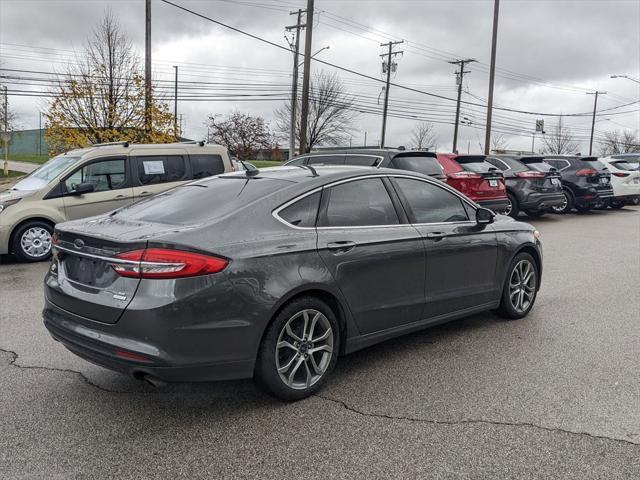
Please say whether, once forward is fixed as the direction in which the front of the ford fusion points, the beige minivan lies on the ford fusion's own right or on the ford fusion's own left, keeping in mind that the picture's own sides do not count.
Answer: on the ford fusion's own left

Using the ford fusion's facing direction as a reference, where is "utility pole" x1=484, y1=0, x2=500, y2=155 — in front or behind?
in front

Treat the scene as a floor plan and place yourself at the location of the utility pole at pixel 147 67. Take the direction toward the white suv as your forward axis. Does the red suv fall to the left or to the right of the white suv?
right

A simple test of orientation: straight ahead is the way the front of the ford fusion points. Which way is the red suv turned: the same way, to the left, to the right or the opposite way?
to the left

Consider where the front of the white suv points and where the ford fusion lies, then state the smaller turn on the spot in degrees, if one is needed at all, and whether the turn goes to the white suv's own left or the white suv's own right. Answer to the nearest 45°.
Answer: approximately 135° to the white suv's own left

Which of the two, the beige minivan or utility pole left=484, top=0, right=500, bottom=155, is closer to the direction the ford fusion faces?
the utility pole

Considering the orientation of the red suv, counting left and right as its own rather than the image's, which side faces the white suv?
right

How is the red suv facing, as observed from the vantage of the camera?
facing away from the viewer and to the left of the viewer

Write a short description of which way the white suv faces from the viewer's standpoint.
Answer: facing away from the viewer and to the left of the viewer

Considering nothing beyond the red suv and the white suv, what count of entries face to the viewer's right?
0

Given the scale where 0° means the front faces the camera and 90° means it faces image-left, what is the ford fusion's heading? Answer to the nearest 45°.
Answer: approximately 225°

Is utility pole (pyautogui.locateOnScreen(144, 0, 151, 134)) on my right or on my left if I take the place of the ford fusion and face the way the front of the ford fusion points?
on my left

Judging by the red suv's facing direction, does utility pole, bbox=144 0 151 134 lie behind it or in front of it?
in front

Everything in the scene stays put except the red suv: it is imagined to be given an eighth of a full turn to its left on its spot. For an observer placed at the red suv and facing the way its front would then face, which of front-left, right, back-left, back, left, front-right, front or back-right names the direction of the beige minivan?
front-left

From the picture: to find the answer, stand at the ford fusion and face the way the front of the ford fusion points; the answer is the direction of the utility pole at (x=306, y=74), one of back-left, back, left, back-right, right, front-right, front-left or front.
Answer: front-left
